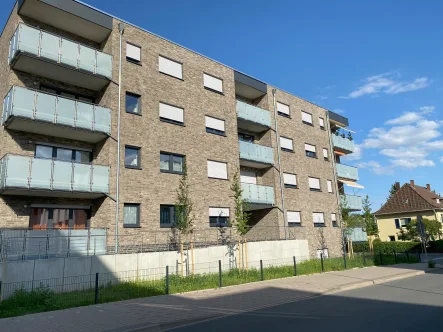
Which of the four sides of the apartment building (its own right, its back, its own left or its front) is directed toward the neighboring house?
left

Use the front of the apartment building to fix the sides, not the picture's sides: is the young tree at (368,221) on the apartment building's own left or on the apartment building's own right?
on the apartment building's own left

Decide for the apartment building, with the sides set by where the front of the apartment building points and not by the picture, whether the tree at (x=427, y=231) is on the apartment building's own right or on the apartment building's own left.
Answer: on the apartment building's own left

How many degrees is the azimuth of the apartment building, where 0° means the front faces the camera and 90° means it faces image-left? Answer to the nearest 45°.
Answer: approximately 315°
